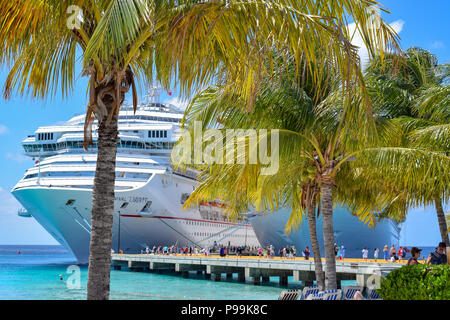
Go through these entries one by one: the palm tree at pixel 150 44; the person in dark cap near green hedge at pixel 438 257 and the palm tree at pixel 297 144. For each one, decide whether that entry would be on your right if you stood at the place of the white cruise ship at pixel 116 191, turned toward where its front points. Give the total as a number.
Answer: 0

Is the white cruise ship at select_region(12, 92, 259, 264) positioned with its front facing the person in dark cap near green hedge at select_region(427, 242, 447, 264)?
no

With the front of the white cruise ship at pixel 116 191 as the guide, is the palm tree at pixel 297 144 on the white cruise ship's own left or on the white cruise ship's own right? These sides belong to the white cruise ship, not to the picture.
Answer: on the white cruise ship's own left

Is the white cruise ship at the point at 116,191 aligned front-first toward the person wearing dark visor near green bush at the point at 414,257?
no

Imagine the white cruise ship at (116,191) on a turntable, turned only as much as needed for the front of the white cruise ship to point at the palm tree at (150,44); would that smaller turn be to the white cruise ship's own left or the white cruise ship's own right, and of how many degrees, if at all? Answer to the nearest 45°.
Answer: approximately 45° to the white cruise ship's own left

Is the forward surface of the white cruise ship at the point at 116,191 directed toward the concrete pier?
no

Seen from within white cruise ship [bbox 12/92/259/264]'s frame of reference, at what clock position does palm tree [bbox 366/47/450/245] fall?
The palm tree is roughly at 10 o'clock from the white cruise ship.

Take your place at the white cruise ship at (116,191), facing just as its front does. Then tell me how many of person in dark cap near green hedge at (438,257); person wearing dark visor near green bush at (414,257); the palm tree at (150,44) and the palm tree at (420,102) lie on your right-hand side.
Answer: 0

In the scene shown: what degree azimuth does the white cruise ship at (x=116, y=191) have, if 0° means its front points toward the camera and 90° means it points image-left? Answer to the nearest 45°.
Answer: approximately 45°
